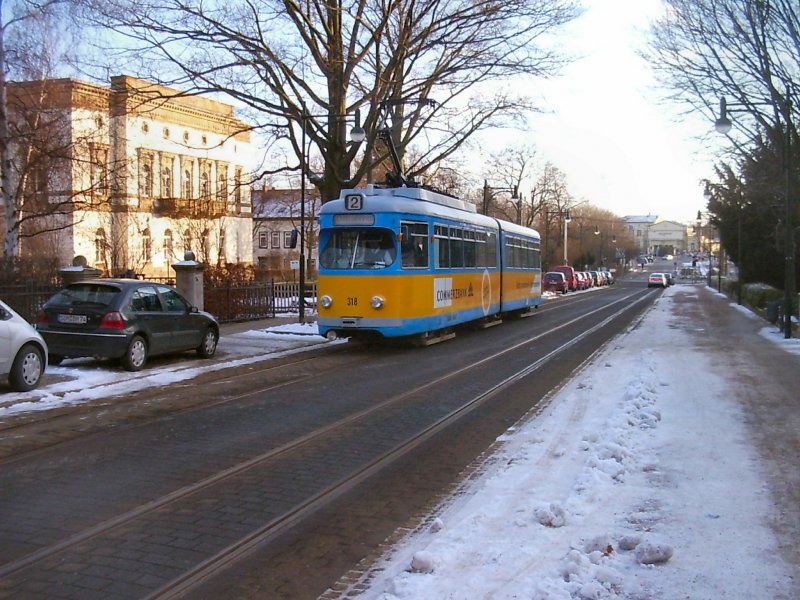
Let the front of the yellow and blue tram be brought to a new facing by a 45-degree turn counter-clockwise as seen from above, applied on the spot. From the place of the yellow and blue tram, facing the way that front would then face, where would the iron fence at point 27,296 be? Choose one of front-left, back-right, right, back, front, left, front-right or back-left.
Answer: right

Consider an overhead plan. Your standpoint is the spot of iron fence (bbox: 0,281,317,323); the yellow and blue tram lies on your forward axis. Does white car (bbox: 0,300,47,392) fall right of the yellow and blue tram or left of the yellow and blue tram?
right

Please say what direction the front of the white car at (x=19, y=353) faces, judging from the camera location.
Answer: facing away from the viewer and to the right of the viewer

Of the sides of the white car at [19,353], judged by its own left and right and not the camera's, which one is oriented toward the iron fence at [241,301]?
front

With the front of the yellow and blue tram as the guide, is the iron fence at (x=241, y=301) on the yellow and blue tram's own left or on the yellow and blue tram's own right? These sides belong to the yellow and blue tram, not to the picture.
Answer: on the yellow and blue tram's own right

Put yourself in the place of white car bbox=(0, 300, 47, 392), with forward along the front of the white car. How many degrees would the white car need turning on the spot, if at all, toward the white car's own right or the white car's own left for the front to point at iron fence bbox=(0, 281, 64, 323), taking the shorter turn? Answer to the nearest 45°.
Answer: approximately 45° to the white car's own left

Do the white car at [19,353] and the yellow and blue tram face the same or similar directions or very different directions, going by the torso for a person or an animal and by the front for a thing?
very different directions

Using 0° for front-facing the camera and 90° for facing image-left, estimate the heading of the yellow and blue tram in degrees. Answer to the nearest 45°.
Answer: approximately 45°

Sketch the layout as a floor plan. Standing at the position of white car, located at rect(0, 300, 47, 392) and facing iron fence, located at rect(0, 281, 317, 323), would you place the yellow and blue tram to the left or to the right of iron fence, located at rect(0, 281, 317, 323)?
right
